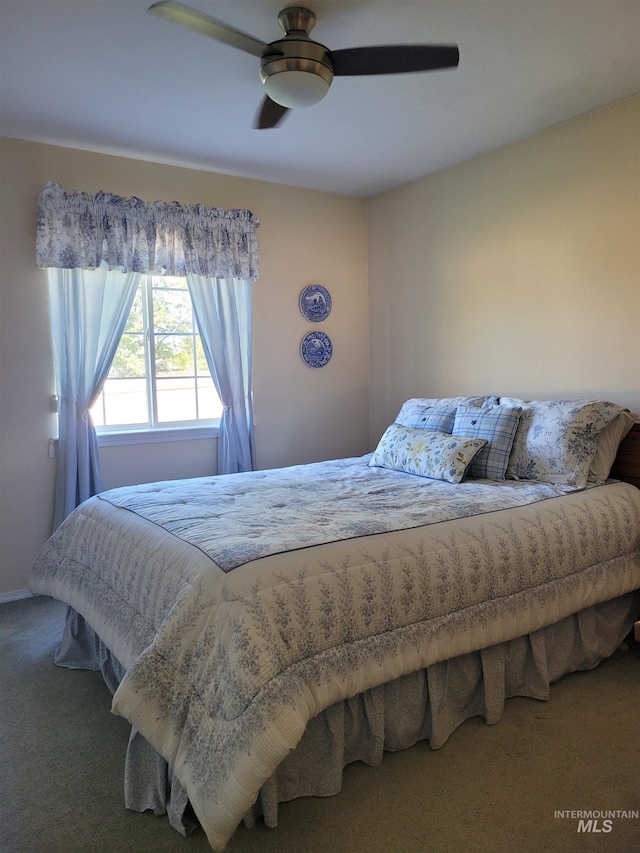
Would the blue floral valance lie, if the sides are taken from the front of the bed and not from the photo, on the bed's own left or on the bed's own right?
on the bed's own right

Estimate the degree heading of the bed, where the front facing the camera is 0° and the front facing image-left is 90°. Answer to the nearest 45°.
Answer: approximately 45°

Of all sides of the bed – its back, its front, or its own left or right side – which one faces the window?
right

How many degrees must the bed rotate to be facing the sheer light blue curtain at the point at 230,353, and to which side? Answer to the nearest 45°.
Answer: approximately 135° to its right

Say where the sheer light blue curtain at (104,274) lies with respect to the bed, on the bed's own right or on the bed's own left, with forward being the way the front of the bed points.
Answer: on the bed's own right

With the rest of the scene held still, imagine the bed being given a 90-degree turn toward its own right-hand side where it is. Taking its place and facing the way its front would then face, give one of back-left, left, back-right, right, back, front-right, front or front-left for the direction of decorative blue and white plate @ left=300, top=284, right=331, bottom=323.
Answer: front-right

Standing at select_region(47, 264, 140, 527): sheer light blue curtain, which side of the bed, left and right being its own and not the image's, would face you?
right
